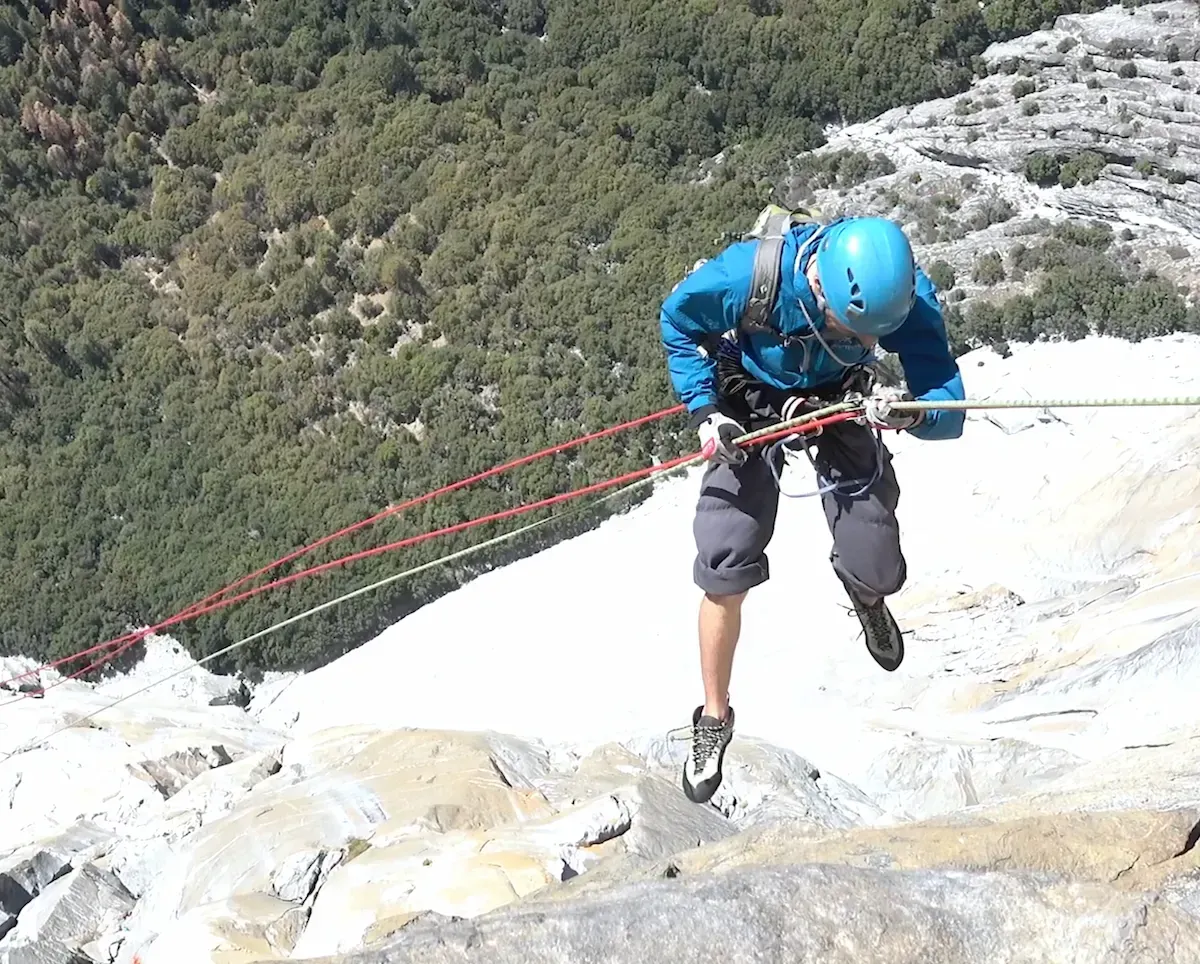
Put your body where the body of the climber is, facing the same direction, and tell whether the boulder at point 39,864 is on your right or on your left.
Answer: on your right

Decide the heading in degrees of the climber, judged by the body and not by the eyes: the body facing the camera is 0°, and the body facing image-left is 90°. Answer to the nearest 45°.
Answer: approximately 0°

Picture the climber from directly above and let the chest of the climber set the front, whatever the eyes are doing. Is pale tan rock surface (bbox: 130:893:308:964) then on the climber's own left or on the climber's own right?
on the climber's own right
